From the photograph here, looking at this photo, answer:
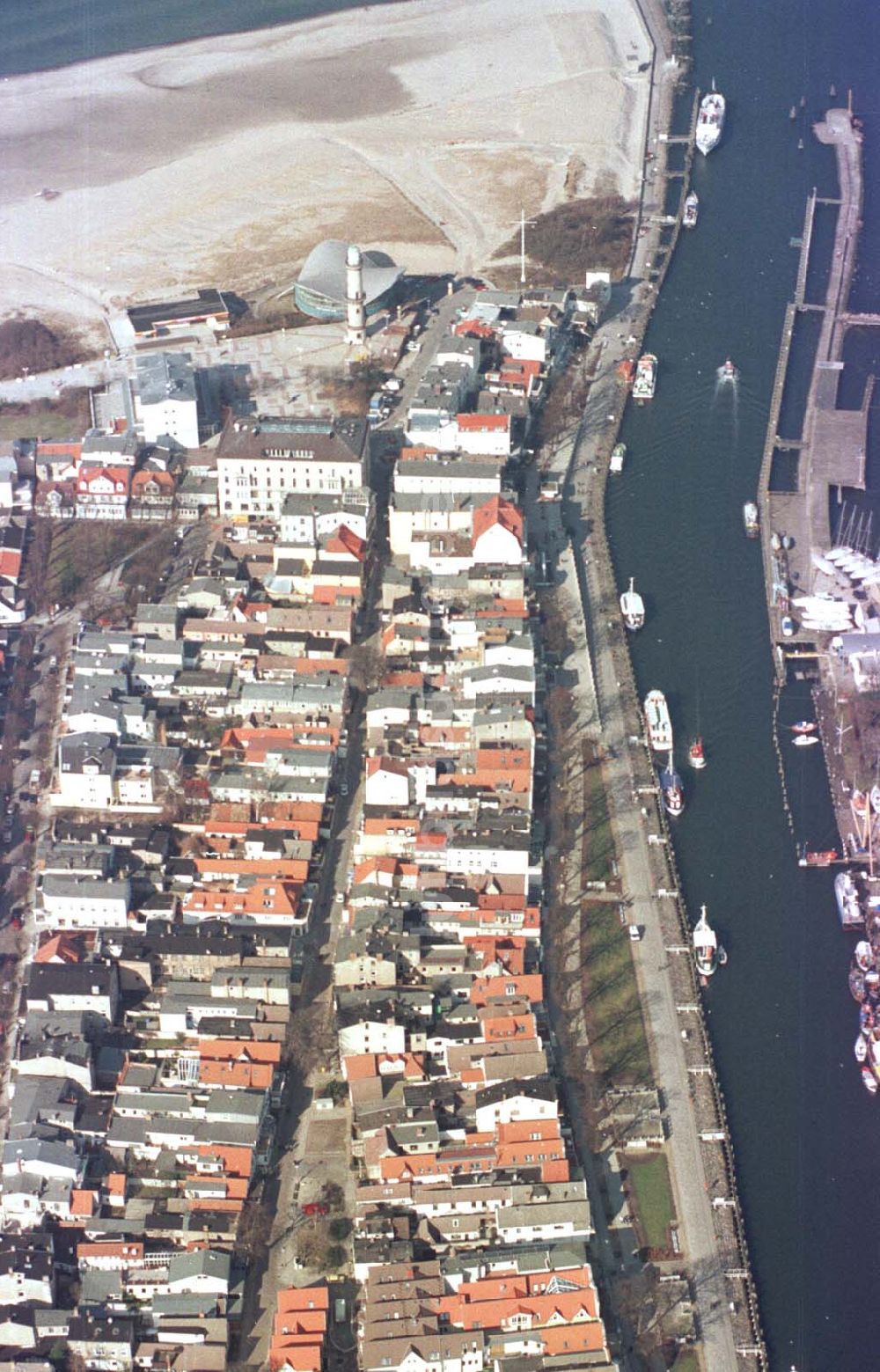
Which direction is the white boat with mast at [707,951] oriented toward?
away from the camera

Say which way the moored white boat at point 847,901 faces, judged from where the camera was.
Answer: facing away from the viewer
